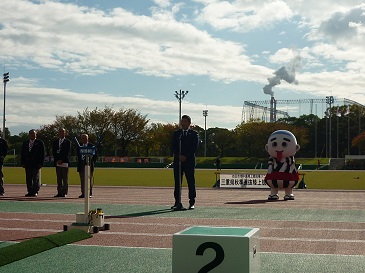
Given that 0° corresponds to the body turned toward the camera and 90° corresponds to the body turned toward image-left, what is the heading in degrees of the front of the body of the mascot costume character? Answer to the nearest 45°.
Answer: approximately 0°

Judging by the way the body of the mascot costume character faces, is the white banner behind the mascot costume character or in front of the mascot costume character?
behind

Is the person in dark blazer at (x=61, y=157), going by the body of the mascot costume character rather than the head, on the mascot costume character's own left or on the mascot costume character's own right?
on the mascot costume character's own right

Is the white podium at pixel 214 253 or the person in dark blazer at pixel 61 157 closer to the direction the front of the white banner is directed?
the white podium

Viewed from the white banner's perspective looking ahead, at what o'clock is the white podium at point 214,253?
The white podium is roughly at 12 o'clock from the white banner.
